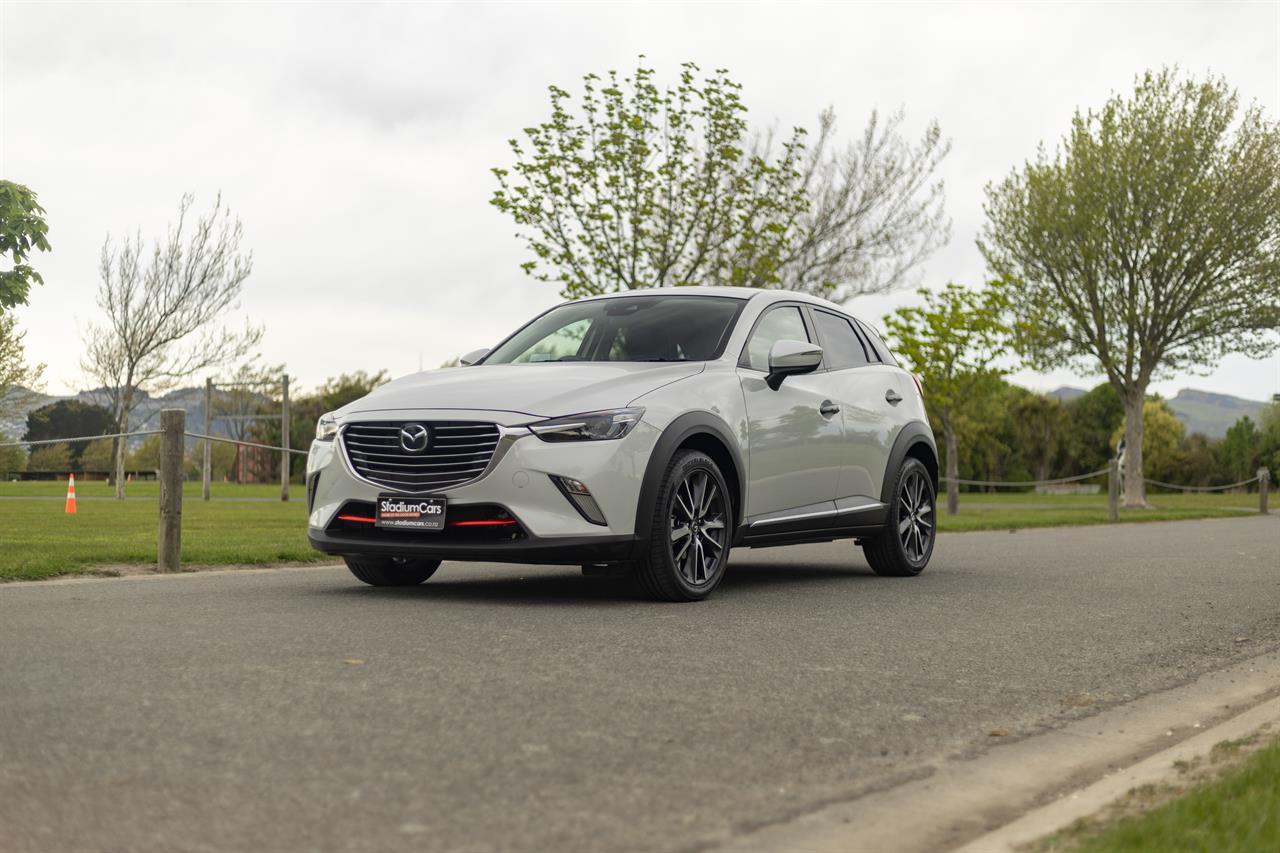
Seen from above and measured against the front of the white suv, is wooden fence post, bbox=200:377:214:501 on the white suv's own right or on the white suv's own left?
on the white suv's own right

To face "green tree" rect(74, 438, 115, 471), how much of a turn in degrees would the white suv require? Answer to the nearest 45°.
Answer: approximately 90° to its right

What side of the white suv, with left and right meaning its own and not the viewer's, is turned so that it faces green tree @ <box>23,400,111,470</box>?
right

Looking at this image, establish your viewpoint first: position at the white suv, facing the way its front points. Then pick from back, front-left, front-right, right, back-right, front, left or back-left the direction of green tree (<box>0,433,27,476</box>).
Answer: right

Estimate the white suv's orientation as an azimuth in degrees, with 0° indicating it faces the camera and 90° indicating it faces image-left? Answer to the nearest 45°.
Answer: approximately 45°

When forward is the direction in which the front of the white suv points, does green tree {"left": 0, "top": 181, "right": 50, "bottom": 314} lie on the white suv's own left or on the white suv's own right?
on the white suv's own right
